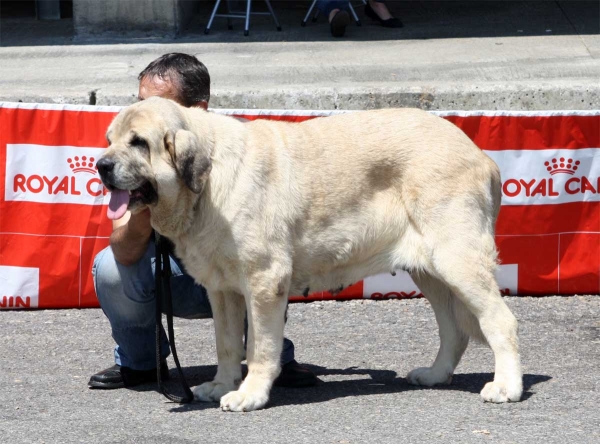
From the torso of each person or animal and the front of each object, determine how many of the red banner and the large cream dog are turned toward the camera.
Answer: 1

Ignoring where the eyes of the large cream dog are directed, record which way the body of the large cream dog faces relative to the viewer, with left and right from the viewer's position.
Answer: facing to the left of the viewer

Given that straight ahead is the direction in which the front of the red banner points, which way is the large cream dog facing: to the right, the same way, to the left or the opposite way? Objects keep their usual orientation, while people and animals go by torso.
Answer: to the right

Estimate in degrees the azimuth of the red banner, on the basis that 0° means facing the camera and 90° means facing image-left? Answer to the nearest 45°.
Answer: approximately 0°

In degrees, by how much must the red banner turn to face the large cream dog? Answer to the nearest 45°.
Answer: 0° — it already faces it

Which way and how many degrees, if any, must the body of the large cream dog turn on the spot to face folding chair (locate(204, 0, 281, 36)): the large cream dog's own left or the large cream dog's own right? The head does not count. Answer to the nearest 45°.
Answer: approximately 90° to the large cream dog's own right

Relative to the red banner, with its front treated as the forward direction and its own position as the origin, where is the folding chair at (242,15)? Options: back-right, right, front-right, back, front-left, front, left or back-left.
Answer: back

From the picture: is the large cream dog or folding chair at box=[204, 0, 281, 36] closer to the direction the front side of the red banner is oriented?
the large cream dog
